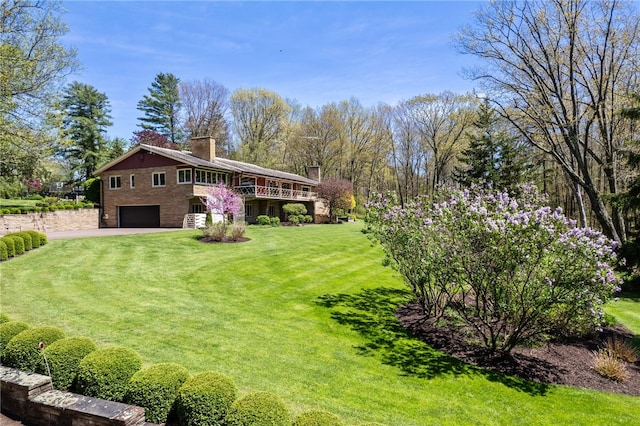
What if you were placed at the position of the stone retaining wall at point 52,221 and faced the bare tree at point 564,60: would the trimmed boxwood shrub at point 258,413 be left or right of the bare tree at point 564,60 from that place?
right

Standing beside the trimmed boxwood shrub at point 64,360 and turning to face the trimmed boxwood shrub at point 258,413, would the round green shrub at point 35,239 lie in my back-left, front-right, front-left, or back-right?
back-left
